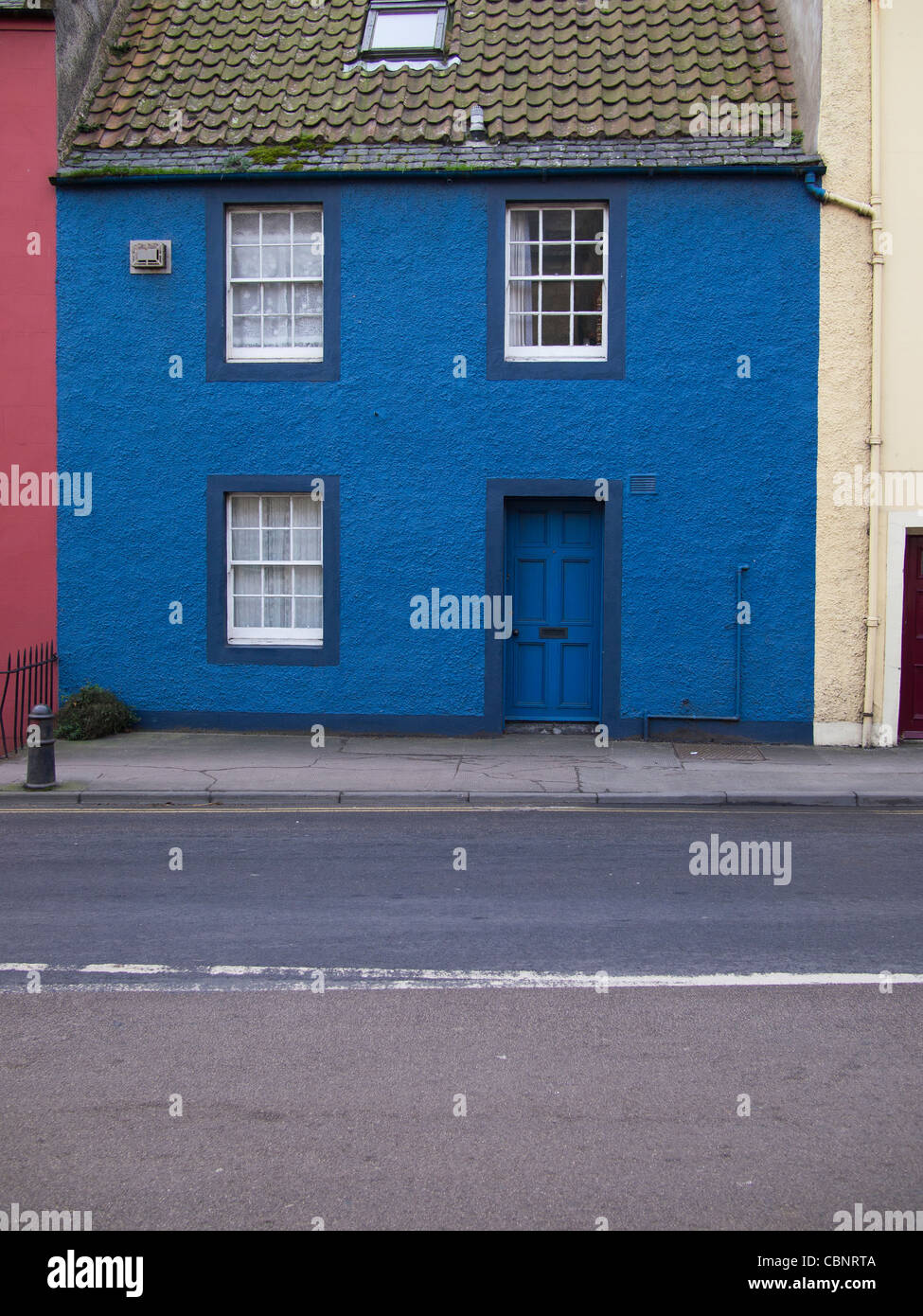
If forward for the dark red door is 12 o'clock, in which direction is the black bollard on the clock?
The black bollard is roughly at 2 o'clock from the dark red door.

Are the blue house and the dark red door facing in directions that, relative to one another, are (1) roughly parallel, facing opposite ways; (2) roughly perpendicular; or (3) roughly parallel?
roughly parallel

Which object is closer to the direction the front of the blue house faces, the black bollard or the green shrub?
the black bollard

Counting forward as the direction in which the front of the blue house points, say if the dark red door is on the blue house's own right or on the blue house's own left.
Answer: on the blue house's own left

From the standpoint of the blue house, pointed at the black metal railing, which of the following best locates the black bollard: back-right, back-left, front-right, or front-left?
front-left

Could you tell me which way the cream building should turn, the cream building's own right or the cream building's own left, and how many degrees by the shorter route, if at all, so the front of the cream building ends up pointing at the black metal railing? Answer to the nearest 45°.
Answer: approximately 90° to the cream building's own right

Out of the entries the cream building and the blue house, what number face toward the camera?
2

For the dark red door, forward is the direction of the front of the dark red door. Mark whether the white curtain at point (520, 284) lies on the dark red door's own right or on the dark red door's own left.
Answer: on the dark red door's own right

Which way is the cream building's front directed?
toward the camera

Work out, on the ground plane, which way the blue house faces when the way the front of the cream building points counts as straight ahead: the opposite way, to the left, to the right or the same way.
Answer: the same way

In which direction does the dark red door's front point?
toward the camera

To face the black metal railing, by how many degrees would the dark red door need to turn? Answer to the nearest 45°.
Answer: approximately 90° to its right

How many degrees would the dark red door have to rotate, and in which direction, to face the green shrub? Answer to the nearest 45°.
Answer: approximately 90° to its right

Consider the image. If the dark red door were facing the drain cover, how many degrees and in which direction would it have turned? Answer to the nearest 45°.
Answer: approximately 45° to its right

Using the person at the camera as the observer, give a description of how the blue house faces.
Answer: facing the viewer

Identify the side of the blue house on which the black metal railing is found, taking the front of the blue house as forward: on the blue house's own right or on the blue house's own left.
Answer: on the blue house's own right
